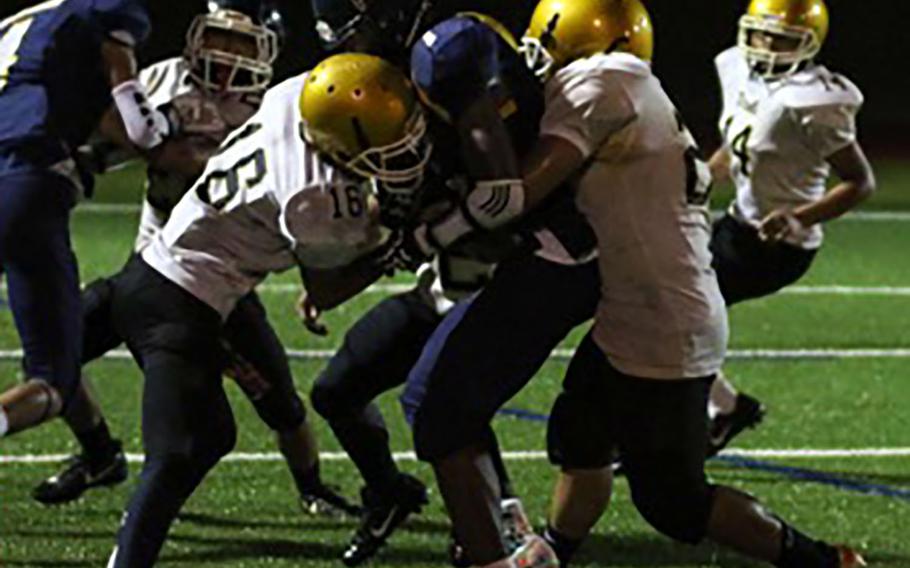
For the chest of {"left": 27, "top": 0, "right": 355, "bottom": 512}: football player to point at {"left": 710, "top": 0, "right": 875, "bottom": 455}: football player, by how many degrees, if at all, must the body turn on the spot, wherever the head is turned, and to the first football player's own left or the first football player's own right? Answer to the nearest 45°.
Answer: approximately 90° to the first football player's own left

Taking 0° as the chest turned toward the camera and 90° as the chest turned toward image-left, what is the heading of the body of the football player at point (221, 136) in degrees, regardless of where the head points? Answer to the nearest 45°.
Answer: approximately 0°

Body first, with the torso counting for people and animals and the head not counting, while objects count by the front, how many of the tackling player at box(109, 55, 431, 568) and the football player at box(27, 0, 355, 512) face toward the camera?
1

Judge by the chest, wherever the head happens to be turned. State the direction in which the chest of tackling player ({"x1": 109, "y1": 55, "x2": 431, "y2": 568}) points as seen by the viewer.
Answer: to the viewer's right

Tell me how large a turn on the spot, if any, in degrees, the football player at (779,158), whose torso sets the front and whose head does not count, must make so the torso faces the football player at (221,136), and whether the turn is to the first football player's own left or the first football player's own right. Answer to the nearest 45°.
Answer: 0° — they already face them

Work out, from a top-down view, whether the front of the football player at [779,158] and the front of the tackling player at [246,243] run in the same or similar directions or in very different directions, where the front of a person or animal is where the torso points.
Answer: very different directions

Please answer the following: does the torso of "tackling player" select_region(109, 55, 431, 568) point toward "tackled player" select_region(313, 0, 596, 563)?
yes

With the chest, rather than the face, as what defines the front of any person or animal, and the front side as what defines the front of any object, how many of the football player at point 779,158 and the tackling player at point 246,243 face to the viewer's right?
1

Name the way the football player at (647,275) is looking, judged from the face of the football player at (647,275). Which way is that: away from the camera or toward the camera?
away from the camera
